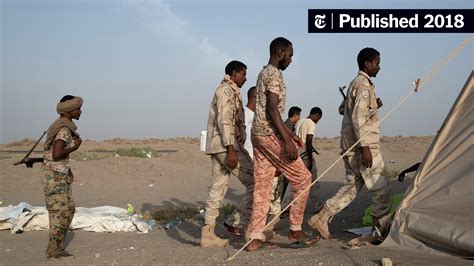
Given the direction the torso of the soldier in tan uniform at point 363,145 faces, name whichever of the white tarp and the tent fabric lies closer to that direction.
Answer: the tent fabric

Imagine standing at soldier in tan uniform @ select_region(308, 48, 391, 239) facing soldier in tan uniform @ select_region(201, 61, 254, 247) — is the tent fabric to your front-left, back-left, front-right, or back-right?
back-left

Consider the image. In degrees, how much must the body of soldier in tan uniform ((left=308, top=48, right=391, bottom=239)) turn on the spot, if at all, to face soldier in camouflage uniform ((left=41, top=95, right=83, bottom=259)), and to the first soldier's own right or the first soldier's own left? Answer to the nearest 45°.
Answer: approximately 180°

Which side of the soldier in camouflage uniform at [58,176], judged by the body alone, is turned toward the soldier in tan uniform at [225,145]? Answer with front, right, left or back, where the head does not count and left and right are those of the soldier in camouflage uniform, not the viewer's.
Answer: front

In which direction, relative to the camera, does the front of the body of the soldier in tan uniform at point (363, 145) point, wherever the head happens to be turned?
to the viewer's right

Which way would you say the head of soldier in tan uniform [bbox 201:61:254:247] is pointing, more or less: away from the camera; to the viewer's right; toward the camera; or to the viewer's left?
to the viewer's right

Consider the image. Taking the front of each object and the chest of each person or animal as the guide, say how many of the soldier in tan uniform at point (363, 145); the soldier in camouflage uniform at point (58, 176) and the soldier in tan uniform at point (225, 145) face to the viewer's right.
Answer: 3

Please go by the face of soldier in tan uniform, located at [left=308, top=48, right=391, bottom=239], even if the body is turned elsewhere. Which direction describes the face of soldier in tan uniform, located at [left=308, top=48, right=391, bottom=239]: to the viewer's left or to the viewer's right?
to the viewer's right

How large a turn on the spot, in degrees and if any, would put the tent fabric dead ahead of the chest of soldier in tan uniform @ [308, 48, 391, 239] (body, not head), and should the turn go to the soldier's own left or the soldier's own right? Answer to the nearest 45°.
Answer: approximately 45° to the soldier's own right

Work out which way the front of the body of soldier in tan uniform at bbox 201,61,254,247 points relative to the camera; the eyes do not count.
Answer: to the viewer's right

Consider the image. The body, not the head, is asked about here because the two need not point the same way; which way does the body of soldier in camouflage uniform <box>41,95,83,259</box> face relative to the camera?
to the viewer's right

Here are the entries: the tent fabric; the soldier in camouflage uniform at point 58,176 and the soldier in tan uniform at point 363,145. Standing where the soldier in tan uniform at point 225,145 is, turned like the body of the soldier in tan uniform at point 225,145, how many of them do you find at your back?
1
